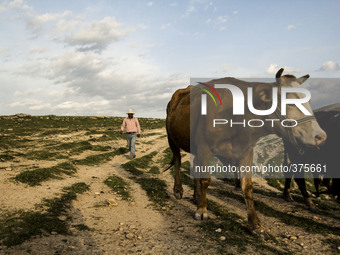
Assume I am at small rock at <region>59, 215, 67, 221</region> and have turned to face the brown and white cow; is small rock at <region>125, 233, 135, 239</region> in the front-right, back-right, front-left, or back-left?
front-right

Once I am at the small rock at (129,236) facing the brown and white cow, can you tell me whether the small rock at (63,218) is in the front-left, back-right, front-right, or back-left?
back-left

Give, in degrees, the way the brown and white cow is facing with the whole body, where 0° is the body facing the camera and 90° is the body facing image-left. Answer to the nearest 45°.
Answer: approximately 315°

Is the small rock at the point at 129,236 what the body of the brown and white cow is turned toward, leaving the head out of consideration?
no

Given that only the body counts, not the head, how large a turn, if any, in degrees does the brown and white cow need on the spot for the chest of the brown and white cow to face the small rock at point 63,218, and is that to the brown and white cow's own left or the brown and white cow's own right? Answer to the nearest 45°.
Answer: approximately 135° to the brown and white cow's own right

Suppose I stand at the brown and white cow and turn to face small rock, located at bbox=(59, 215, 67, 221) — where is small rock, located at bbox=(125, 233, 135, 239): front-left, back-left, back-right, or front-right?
front-left
